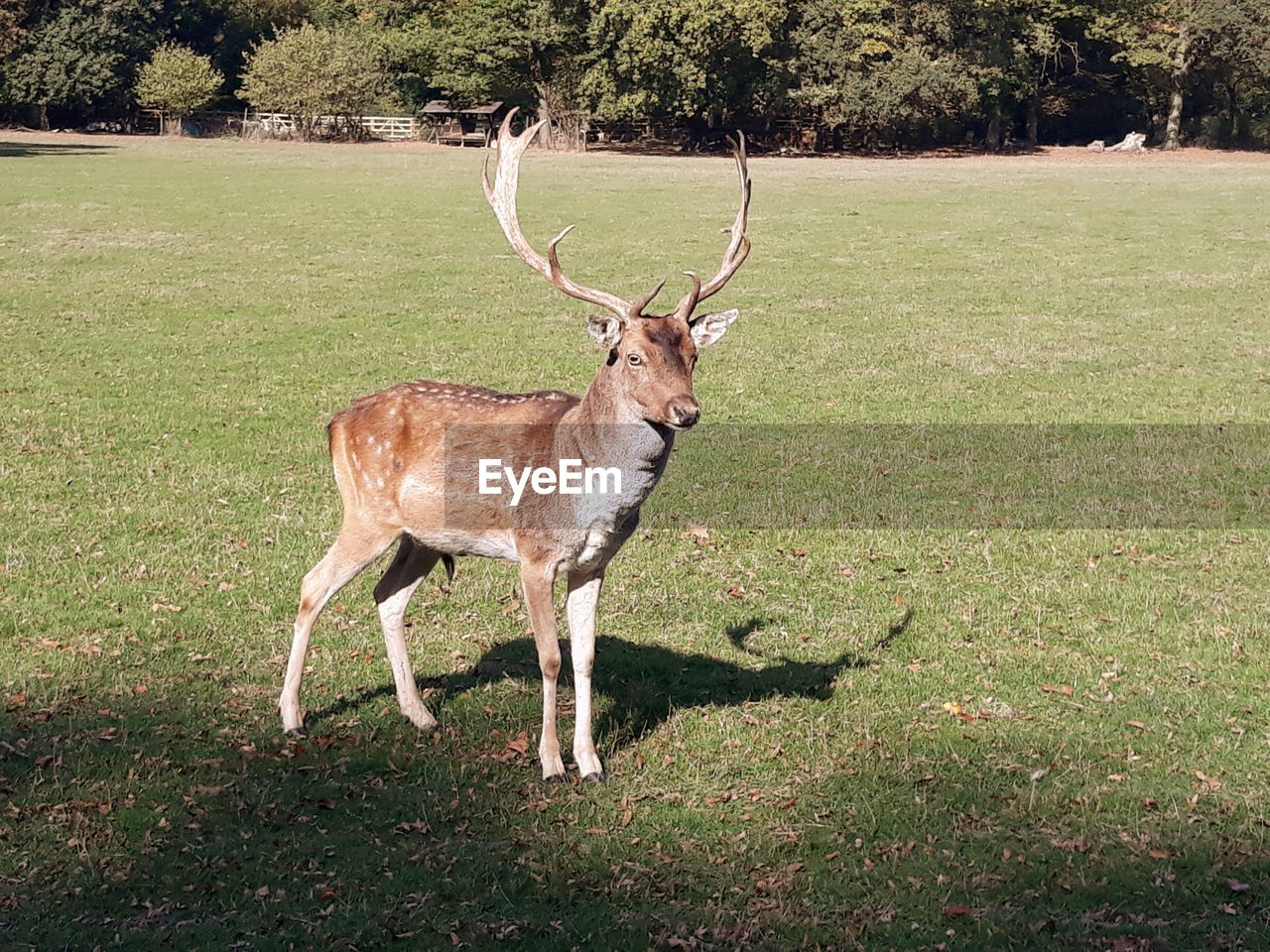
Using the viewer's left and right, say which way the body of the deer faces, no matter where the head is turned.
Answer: facing the viewer and to the right of the viewer
